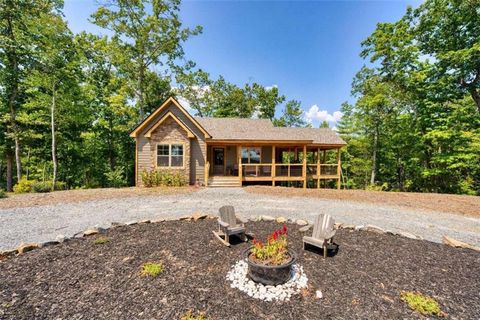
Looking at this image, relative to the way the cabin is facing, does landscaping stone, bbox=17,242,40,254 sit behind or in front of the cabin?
in front

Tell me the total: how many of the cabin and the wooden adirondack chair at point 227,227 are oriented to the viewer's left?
0

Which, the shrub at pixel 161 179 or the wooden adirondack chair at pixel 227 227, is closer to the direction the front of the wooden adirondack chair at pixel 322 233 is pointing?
the wooden adirondack chair

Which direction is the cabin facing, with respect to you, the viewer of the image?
facing the viewer

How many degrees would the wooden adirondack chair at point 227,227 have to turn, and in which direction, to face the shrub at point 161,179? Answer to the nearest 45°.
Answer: approximately 180°

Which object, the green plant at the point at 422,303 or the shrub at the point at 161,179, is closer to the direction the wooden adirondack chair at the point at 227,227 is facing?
the green plant

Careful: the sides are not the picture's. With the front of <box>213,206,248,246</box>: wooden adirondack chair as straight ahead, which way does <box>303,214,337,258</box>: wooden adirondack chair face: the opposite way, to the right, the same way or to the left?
to the right

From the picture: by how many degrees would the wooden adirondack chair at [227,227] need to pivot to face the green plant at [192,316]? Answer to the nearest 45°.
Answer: approximately 45° to its right

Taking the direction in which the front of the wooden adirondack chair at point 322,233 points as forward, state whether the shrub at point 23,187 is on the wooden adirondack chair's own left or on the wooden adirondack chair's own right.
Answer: on the wooden adirondack chair's own right

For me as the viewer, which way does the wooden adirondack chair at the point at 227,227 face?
facing the viewer and to the right of the viewer

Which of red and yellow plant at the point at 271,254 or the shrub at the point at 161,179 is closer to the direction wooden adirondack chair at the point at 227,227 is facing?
the red and yellow plant

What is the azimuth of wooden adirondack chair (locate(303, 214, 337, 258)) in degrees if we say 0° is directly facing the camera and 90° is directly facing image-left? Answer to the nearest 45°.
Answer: approximately 45°

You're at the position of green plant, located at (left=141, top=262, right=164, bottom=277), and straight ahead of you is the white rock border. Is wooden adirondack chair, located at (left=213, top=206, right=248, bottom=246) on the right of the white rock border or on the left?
left

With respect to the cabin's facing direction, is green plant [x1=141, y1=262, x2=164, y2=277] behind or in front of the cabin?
in front

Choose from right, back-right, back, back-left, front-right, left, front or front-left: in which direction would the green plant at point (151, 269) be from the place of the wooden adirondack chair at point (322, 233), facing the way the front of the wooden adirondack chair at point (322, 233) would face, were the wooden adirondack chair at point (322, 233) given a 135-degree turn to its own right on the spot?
back-left

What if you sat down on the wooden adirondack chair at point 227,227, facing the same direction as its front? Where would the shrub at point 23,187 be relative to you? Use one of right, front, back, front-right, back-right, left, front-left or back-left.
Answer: back

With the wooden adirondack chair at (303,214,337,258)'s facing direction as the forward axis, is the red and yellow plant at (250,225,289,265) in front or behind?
in front
